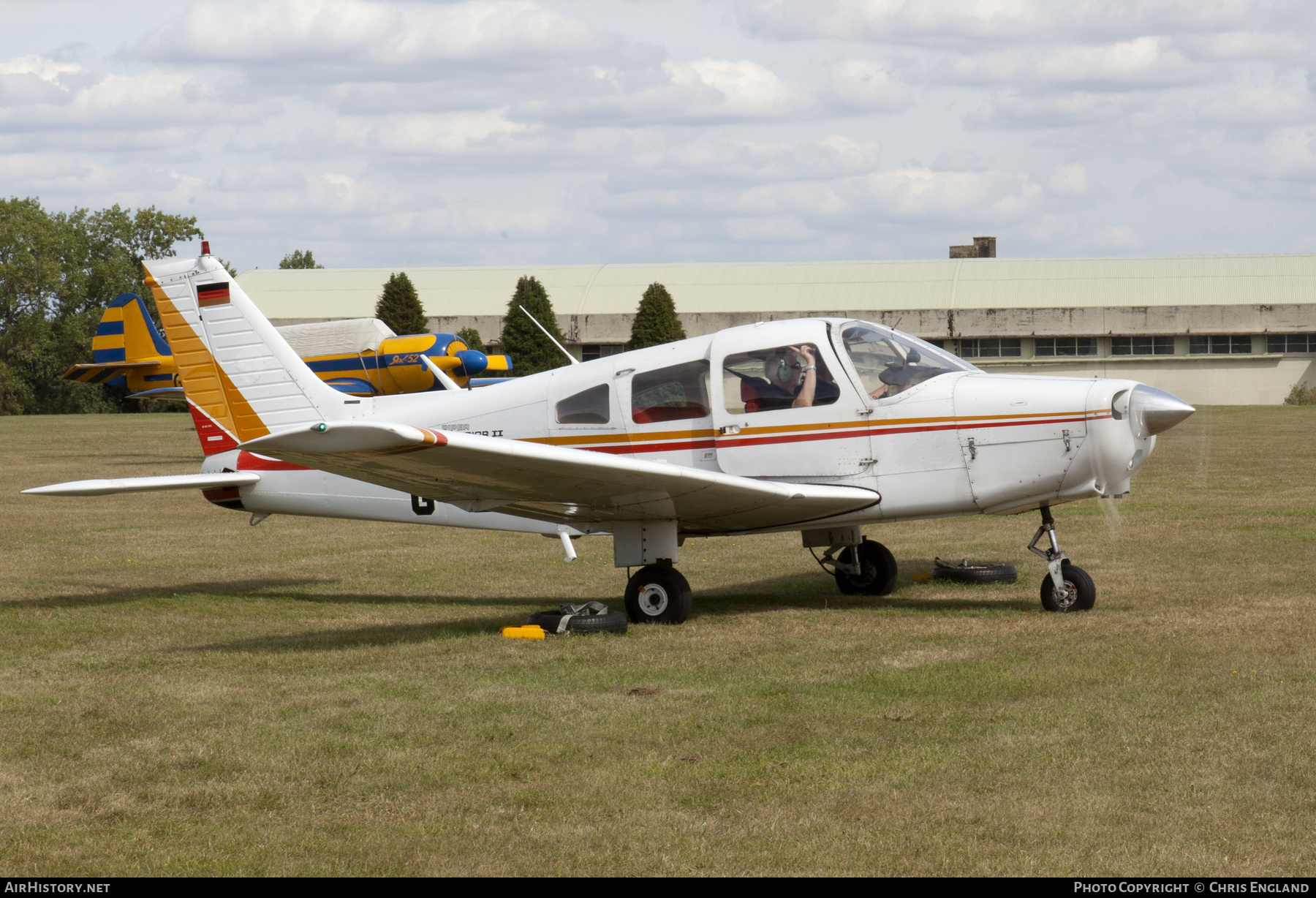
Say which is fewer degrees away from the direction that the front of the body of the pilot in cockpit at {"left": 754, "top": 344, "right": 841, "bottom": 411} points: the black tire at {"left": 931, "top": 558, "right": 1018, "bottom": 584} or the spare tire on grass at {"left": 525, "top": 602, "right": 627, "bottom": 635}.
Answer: the black tire

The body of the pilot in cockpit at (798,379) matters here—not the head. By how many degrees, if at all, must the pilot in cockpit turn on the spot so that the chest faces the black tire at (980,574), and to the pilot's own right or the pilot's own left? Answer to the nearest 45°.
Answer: approximately 45° to the pilot's own left

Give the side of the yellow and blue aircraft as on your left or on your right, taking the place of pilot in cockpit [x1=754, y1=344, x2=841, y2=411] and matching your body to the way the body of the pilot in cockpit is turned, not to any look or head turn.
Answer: on your left

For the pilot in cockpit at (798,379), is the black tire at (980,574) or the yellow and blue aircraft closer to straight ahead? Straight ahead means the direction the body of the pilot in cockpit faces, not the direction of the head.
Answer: the black tire

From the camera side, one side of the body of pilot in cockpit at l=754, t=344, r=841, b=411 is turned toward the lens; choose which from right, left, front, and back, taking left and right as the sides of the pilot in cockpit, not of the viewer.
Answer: right
